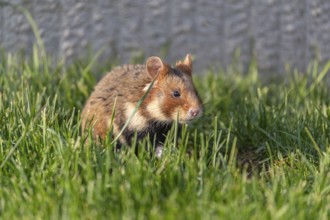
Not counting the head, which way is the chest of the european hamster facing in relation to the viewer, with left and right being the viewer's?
facing the viewer and to the right of the viewer
